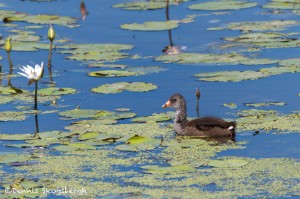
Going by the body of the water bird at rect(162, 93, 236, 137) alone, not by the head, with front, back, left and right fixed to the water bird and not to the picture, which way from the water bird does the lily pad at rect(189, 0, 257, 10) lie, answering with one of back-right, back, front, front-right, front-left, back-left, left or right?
right

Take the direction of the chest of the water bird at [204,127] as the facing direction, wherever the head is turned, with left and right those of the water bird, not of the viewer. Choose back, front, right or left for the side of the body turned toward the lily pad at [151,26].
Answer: right

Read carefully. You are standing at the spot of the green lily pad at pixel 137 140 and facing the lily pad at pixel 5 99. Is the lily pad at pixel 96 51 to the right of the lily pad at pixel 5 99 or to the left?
right

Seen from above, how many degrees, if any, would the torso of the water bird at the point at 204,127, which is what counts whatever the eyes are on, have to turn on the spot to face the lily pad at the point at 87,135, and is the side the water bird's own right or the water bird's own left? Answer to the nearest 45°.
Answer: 0° — it already faces it

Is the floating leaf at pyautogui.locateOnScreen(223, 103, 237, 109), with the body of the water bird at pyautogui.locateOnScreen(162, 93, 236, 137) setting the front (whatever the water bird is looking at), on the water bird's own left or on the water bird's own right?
on the water bird's own right

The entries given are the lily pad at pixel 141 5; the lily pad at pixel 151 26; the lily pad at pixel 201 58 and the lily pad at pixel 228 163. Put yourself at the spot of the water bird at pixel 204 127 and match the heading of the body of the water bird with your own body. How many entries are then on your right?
3

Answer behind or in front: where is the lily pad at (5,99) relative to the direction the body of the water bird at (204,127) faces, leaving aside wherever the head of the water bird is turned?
in front

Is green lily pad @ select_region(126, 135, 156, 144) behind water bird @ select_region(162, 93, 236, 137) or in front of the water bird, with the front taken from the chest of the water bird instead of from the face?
in front

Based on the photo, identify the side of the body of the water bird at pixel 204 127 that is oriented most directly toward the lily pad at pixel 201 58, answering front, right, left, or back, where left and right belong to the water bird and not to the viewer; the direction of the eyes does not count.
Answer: right

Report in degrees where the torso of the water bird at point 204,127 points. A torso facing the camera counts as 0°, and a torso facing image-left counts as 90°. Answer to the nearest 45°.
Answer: approximately 90°

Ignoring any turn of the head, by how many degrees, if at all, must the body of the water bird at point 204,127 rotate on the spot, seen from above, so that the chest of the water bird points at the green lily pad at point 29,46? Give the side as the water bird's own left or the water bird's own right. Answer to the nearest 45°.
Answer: approximately 45° to the water bird's own right
